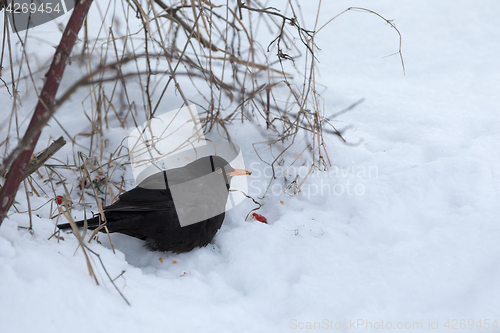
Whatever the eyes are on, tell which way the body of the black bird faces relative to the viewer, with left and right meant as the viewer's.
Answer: facing to the right of the viewer
